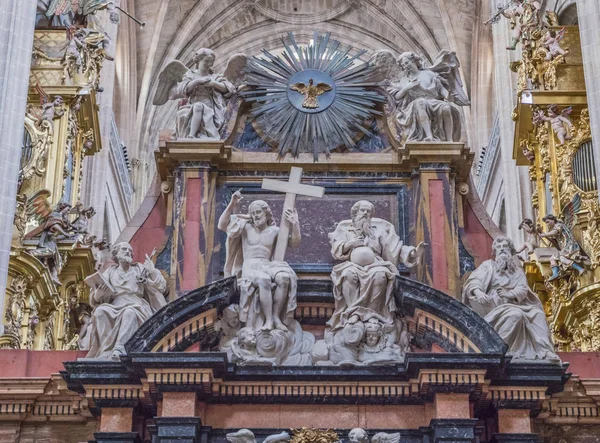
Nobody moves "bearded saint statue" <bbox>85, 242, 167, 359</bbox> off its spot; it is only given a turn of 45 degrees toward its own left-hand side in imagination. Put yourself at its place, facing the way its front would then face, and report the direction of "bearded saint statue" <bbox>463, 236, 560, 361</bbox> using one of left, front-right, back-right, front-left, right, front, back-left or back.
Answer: front-left

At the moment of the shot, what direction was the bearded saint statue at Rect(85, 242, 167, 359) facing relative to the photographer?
facing the viewer

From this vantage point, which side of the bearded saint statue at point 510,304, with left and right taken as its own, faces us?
front

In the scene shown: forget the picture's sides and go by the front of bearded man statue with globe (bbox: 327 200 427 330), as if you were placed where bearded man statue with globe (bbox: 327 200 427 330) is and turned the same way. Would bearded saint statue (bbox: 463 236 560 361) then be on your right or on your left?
on your left

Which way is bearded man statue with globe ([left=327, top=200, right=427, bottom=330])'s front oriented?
toward the camera

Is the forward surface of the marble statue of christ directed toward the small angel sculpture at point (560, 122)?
no

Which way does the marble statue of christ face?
toward the camera

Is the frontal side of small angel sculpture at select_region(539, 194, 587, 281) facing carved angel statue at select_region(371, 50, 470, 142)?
no

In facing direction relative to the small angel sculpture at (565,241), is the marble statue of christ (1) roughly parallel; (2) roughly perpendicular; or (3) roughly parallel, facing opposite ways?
roughly perpendicular
